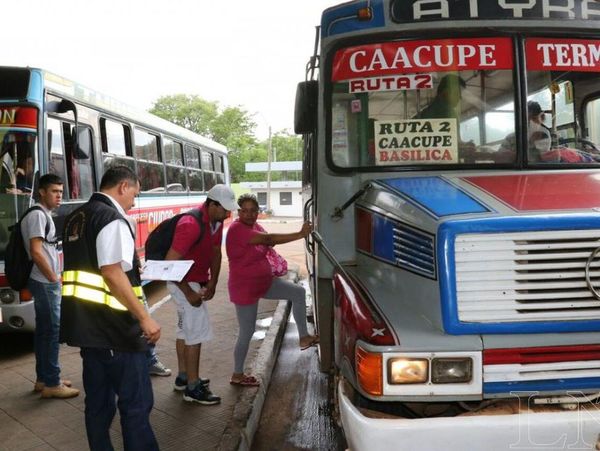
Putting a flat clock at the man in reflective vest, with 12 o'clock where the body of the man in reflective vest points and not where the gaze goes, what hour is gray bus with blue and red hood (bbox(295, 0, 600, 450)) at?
The gray bus with blue and red hood is roughly at 2 o'clock from the man in reflective vest.

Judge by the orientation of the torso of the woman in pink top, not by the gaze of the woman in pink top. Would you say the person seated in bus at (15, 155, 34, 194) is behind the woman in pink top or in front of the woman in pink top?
behind

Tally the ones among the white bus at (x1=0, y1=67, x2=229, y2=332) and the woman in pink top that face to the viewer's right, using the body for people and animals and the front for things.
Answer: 1

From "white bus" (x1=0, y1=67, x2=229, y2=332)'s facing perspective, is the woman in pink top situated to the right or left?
on its left

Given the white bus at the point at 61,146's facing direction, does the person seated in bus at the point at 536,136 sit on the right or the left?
on its left

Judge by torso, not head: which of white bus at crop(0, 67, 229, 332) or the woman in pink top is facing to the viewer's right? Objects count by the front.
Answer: the woman in pink top

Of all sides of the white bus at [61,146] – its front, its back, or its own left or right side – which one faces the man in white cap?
left

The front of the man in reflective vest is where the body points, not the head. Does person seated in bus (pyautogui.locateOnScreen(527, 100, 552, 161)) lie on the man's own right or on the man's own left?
on the man's own right

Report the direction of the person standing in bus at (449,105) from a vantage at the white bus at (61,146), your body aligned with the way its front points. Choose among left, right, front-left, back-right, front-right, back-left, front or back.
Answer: left

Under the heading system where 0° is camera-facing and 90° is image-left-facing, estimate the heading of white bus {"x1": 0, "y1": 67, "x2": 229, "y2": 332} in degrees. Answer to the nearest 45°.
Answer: approximately 45°

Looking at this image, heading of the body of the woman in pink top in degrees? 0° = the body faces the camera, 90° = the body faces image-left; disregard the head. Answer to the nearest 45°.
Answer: approximately 270°
